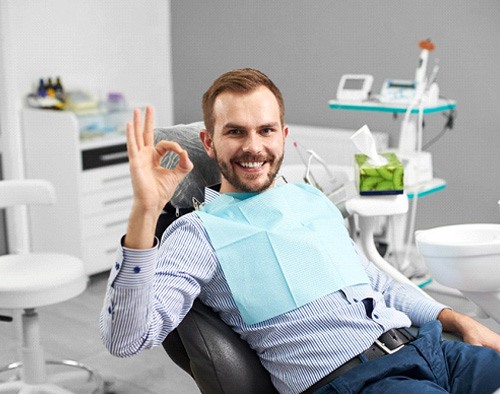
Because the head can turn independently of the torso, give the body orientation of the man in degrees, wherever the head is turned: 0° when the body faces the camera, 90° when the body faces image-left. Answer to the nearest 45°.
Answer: approximately 315°

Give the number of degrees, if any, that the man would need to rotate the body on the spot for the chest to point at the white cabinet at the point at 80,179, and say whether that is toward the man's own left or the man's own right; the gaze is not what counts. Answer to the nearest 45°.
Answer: approximately 180°

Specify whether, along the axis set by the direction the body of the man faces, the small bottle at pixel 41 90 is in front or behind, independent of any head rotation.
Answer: behind

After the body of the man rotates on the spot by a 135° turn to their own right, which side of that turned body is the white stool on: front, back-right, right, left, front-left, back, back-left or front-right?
front-right

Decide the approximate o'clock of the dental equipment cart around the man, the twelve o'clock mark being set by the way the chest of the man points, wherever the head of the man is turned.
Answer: The dental equipment cart is roughly at 8 o'clock from the man.
